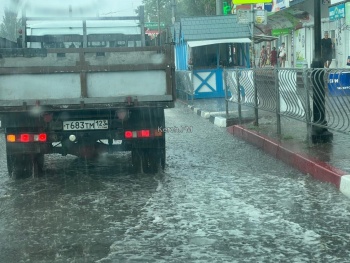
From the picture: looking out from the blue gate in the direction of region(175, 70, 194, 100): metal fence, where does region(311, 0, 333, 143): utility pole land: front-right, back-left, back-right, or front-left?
back-left

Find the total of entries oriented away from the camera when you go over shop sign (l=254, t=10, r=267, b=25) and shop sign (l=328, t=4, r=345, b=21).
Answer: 0

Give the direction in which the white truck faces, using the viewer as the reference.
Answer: facing away from the viewer

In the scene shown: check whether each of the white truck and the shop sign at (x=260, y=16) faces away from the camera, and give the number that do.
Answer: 1

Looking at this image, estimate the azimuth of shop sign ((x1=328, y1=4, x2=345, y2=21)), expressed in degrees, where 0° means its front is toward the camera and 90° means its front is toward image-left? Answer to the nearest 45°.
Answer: approximately 45°

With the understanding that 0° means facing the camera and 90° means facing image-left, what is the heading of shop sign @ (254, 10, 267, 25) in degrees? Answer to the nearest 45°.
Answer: approximately 0°

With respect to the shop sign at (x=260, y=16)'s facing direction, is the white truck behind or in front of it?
in front
